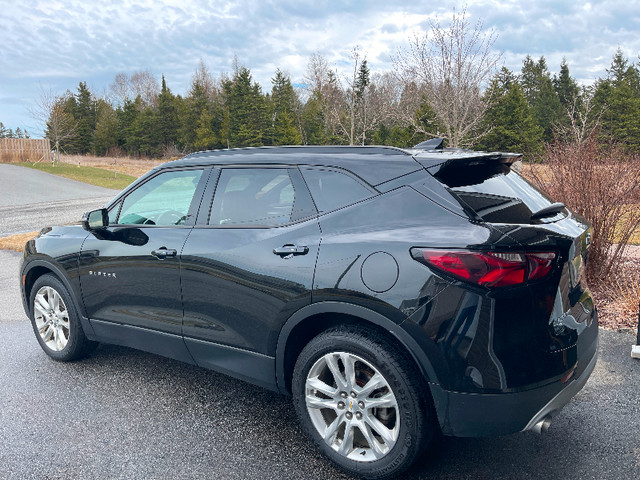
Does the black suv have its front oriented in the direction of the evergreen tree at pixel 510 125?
no

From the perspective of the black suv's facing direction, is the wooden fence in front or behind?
in front

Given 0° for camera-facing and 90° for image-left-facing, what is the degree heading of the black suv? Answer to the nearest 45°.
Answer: approximately 135°

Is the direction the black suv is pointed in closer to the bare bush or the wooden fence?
the wooden fence

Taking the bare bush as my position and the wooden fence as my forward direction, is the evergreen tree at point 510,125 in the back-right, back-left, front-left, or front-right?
front-right

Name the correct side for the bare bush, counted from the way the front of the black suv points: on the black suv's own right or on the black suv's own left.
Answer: on the black suv's own right

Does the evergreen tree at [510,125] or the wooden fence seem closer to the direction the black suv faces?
the wooden fence
